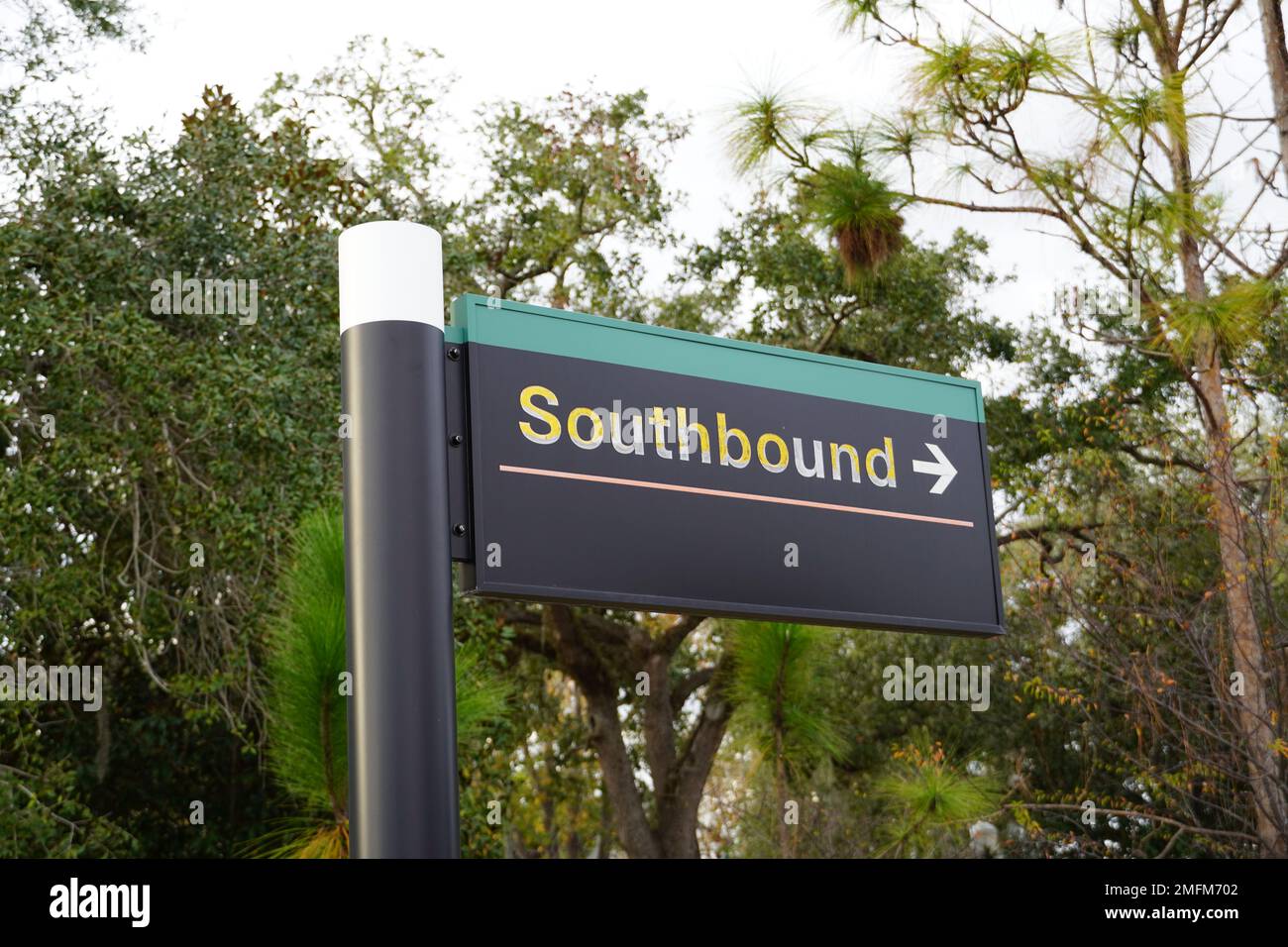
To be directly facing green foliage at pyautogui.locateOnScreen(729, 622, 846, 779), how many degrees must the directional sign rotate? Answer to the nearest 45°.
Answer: approximately 135° to its left

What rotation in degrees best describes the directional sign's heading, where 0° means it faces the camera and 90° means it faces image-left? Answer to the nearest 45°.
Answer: approximately 315°

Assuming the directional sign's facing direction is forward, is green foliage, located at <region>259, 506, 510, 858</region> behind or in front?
behind

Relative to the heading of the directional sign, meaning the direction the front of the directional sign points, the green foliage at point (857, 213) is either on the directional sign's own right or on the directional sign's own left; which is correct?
on the directional sign's own left
